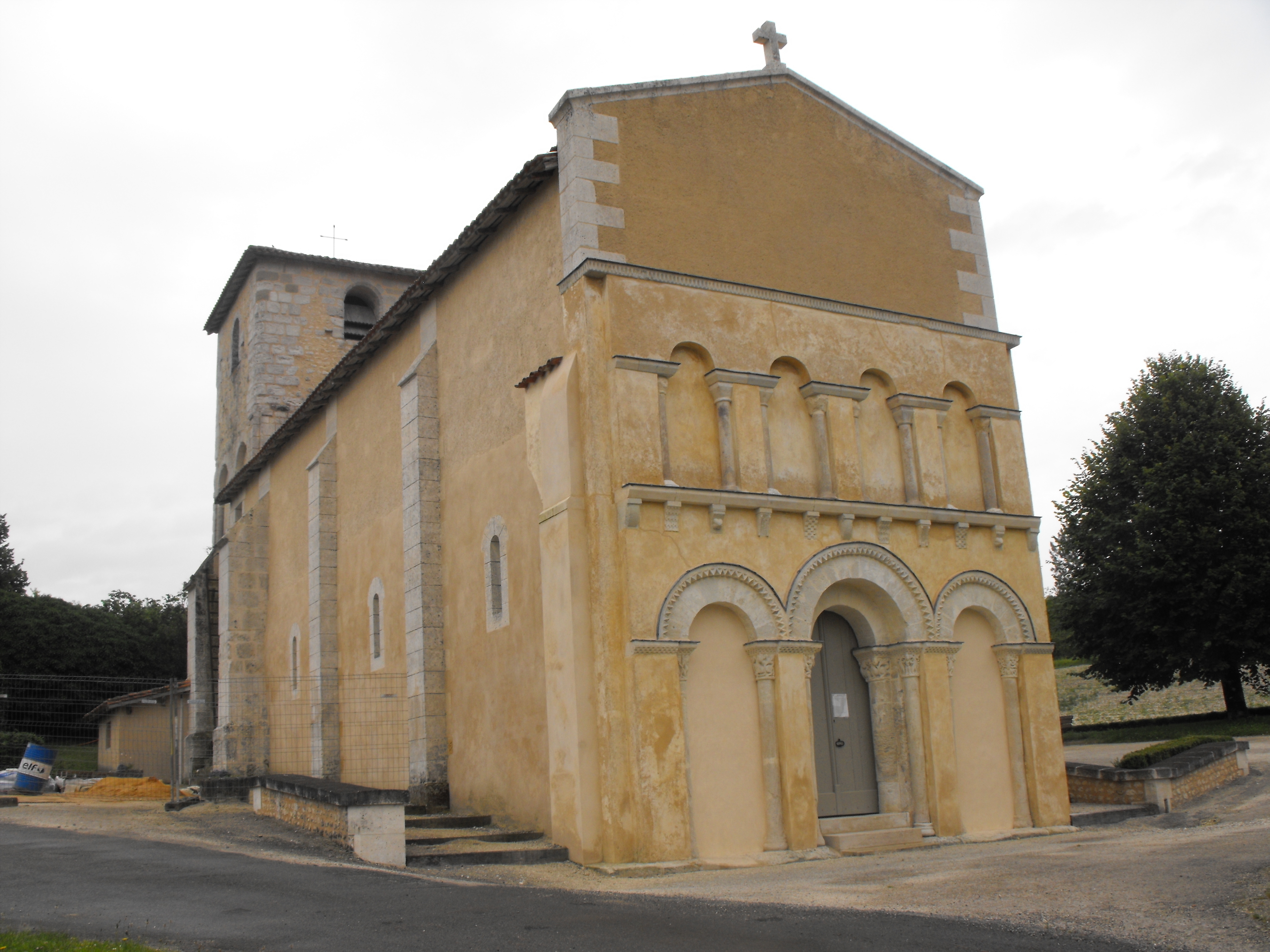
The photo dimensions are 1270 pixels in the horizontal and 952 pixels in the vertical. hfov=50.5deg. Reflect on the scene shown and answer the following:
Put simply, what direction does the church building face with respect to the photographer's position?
facing the viewer and to the right of the viewer

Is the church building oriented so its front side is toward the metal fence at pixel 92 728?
no

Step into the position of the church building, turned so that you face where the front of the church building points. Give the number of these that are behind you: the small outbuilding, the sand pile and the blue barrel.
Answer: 3

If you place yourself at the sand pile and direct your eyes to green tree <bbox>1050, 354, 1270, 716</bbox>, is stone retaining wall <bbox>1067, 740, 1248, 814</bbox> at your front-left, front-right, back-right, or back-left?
front-right

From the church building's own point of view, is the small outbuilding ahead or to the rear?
to the rear

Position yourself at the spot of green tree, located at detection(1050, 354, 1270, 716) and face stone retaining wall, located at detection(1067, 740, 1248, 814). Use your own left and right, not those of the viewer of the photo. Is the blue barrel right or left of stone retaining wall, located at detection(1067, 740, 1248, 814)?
right

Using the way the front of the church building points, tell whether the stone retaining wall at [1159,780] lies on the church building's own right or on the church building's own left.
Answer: on the church building's own left

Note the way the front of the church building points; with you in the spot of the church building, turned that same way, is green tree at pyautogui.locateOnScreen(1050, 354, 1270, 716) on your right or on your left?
on your left
